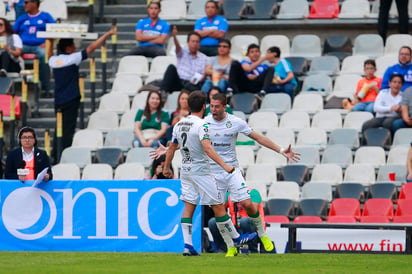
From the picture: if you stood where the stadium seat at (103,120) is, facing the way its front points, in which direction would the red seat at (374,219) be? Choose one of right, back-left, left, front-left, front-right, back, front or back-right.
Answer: front-left

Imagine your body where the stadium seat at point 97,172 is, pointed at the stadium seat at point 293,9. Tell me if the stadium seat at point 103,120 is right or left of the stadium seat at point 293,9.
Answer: left

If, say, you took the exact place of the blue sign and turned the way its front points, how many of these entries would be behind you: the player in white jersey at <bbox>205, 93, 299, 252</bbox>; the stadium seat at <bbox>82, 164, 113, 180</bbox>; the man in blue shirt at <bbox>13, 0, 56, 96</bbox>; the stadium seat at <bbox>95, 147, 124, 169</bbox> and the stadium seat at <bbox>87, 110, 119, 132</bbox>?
4

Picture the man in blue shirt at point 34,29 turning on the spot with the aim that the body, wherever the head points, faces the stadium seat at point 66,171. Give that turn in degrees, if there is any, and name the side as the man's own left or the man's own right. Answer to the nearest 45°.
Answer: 0° — they already face it

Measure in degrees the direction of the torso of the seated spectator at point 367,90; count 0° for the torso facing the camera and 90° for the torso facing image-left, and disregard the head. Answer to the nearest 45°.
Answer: approximately 45°

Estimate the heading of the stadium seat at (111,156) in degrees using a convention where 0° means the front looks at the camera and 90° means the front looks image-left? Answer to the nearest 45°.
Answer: approximately 0°

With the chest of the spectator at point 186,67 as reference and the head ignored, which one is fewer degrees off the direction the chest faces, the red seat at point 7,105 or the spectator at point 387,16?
the red seat

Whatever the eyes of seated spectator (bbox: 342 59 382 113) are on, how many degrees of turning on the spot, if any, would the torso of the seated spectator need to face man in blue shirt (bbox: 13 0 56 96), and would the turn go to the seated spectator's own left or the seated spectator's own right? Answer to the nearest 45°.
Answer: approximately 45° to the seated spectator's own right

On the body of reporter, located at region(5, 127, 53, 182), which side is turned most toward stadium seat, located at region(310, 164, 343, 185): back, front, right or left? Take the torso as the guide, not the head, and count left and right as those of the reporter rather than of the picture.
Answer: left

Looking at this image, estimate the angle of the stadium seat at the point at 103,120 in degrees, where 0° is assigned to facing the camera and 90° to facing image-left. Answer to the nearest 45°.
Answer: approximately 0°

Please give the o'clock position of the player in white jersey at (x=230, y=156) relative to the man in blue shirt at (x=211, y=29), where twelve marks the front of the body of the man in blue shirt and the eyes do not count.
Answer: The player in white jersey is roughly at 12 o'clock from the man in blue shirt.
